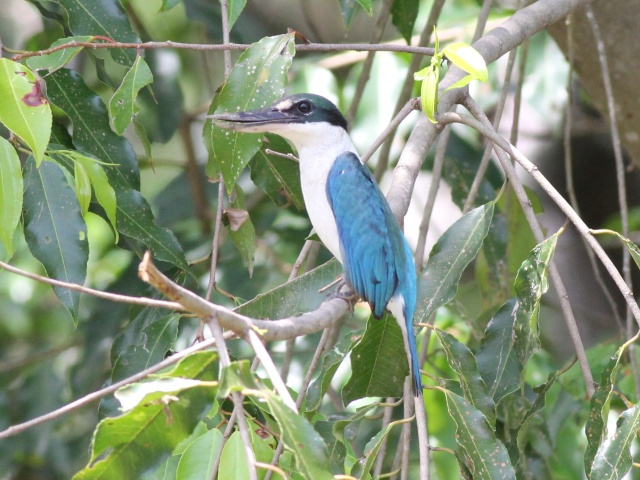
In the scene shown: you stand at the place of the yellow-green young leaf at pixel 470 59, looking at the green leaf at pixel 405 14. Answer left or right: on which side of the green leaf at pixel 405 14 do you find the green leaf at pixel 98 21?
left

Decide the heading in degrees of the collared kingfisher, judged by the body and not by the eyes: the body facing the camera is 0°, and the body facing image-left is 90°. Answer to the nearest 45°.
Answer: approximately 90°

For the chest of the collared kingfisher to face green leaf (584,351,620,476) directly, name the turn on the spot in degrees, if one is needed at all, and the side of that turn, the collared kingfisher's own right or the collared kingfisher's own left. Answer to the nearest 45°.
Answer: approximately 135° to the collared kingfisher's own left

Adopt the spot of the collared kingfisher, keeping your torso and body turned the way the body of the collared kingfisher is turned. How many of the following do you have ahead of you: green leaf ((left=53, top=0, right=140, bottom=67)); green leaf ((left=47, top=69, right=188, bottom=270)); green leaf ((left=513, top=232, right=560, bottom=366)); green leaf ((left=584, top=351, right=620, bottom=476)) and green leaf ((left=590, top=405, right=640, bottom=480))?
2

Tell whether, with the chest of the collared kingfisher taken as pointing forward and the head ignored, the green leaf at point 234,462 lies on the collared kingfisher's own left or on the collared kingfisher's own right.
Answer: on the collared kingfisher's own left

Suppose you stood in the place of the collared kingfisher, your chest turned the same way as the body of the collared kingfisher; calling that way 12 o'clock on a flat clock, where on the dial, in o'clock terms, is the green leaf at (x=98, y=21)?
The green leaf is roughly at 12 o'clock from the collared kingfisher.

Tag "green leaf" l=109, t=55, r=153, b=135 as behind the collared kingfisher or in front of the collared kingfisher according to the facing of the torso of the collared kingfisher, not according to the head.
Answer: in front

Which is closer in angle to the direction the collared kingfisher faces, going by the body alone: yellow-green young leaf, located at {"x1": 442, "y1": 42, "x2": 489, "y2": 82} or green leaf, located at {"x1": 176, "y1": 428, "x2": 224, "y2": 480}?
the green leaf

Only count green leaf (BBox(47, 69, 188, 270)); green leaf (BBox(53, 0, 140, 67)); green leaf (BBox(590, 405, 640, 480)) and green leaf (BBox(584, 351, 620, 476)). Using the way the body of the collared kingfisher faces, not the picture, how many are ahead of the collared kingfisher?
2

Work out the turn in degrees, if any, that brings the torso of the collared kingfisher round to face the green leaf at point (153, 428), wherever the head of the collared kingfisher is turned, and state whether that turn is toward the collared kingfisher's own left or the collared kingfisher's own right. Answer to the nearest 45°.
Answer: approximately 90° to the collared kingfisher's own left

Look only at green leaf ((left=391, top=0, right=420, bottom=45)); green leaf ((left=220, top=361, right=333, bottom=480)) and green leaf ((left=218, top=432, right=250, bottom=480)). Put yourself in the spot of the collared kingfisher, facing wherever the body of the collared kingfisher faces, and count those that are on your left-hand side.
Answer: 2

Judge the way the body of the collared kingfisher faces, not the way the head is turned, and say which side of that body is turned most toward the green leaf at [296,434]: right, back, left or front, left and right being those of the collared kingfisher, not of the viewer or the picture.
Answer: left

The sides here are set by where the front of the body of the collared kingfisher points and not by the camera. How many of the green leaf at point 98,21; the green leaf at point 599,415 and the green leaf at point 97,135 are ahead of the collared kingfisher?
2
